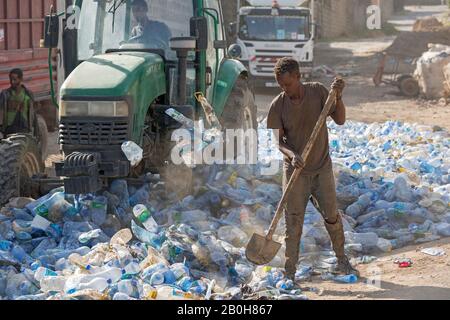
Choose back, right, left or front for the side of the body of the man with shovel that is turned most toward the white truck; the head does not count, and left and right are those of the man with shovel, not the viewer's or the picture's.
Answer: back

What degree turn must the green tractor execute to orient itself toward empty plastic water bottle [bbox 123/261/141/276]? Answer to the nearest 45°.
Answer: approximately 45° to its left

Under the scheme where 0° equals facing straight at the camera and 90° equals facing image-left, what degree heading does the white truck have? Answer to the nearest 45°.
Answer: approximately 0°

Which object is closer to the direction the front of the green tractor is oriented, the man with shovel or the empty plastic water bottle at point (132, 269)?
the empty plastic water bottle

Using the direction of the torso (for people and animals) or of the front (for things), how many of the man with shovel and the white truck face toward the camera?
2

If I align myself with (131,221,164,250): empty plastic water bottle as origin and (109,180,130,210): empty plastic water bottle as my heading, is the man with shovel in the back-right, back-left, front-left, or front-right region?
back-right

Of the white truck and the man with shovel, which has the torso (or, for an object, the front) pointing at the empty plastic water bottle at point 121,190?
the white truck

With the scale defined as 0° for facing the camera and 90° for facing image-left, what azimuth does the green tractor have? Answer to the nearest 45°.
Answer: approximately 45°

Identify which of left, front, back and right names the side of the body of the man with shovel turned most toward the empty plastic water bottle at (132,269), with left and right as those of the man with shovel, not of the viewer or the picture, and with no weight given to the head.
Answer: right
